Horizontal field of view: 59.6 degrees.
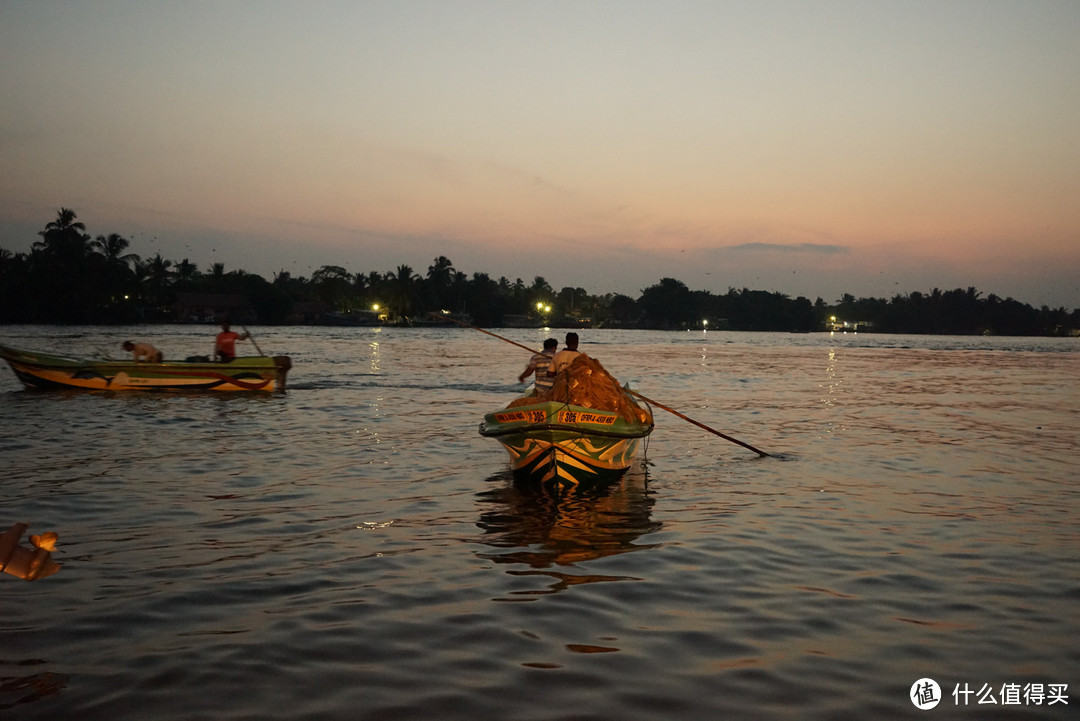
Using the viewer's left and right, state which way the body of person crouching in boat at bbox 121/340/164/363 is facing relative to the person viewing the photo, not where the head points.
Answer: facing to the left of the viewer

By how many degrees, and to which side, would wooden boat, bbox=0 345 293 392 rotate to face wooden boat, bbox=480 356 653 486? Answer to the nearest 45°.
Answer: approximately 90° to its left

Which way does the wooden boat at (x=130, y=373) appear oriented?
to the viewer's left

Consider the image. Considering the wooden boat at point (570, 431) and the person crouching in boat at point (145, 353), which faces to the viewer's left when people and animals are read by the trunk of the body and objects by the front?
the person crouching in boat

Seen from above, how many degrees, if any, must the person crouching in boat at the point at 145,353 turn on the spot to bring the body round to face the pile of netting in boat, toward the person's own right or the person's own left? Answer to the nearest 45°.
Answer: approximately 90° to the person's own left

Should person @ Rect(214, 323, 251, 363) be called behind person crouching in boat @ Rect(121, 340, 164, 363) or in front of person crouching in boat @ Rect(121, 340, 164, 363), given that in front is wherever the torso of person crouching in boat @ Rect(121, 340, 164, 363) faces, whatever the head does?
behind
